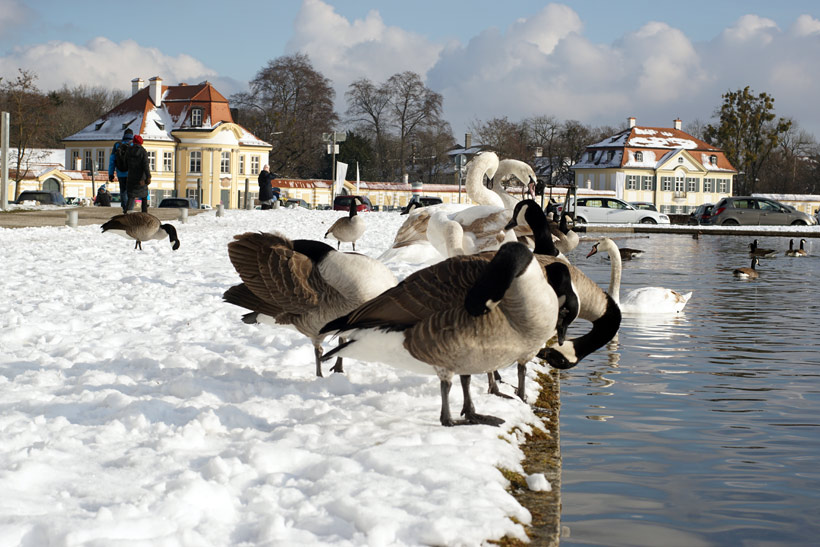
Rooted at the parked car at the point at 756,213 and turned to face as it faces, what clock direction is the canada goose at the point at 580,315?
The canada goose is roughly at 3 o'clock from the parked car.

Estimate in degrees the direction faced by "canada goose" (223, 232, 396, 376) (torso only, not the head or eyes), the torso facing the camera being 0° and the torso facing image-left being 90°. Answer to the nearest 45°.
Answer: approximately 270°

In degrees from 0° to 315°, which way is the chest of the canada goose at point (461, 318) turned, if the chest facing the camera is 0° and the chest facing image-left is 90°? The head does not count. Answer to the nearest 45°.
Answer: approximately 270°

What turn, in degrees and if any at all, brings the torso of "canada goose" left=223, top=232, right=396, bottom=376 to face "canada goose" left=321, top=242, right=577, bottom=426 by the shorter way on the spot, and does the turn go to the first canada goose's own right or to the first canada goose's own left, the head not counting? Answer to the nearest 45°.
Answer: approximately 45° to the first canada goose's own right

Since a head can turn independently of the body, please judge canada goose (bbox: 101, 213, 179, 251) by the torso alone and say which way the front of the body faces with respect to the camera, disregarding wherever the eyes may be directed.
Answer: to the viewer's right
